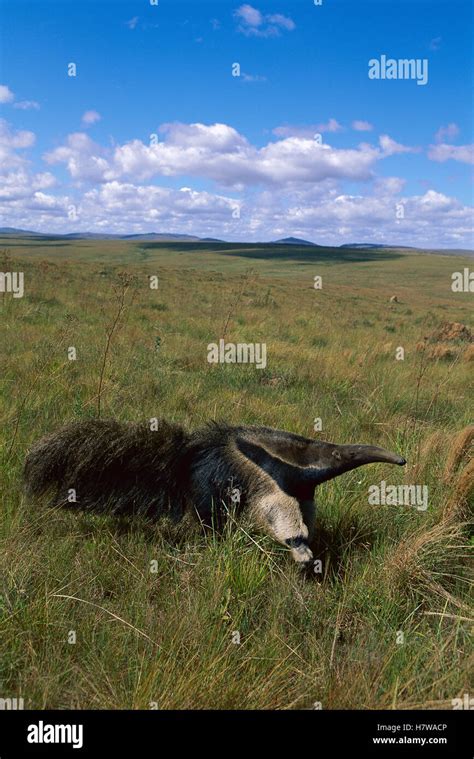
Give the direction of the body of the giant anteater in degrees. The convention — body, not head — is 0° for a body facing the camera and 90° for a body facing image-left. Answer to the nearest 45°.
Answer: approximately 270°
